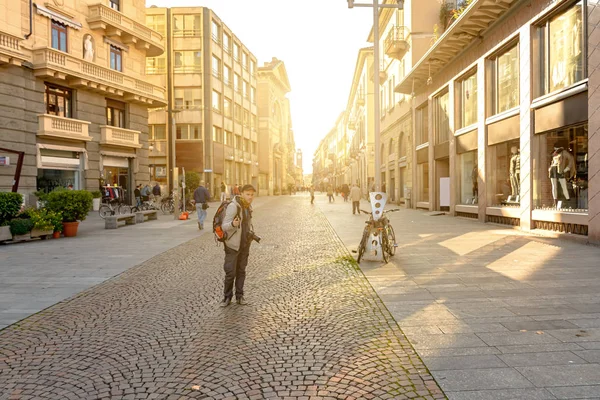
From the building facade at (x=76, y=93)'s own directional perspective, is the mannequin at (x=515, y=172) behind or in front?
in front

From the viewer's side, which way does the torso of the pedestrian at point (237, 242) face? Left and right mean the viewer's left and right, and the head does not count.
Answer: facing the viewer and to the right of the viewer

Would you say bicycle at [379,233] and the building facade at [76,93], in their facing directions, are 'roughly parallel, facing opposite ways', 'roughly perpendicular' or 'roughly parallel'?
roughly perpendicular

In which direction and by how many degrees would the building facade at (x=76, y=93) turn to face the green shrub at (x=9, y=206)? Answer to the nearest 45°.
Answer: approximately 45° to its right

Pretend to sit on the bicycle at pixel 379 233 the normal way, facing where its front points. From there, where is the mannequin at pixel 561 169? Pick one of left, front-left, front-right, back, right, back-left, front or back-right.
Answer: back-left

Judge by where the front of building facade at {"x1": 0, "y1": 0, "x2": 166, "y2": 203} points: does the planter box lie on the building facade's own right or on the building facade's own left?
on the building facade's own right

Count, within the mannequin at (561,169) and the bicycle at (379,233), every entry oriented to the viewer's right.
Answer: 0

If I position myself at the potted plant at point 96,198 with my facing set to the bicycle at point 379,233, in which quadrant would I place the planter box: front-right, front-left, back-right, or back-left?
front-right

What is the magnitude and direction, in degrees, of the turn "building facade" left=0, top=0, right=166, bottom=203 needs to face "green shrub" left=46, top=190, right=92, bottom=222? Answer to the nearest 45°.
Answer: approximately 45° to its right

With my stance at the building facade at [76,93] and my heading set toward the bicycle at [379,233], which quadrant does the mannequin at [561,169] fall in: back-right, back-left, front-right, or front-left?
front-left

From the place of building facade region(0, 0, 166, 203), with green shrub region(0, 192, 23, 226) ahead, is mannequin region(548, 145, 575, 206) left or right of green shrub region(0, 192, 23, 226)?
left

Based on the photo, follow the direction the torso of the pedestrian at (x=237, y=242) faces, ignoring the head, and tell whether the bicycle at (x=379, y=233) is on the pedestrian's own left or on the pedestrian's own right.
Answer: on the pedestrian's own left
